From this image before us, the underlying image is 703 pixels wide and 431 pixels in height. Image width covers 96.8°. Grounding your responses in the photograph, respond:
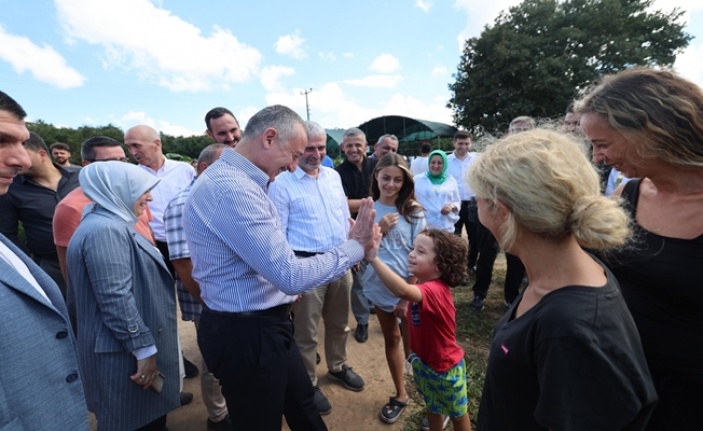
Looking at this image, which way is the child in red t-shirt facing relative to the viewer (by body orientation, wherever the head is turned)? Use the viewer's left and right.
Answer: facing to the left of the viewer

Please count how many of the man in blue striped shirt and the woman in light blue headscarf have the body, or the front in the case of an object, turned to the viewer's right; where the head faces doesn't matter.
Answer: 2

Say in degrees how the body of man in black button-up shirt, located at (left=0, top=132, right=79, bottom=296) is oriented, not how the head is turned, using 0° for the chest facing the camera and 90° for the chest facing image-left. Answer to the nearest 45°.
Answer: approximately 315°

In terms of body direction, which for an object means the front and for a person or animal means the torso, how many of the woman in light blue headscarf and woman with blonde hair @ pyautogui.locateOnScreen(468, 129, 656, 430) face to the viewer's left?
1

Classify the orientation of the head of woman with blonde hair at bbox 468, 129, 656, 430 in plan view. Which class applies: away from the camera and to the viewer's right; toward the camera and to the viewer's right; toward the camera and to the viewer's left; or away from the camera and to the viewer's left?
away from the camera and to the viewer's left

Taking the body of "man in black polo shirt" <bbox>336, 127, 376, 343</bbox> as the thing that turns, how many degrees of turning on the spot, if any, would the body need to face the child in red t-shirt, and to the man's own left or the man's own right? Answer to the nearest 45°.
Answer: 0° — they already face them

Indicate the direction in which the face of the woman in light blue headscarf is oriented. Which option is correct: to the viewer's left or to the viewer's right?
to the viewer's right

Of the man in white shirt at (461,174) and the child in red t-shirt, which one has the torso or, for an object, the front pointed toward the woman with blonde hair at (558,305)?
the man in white shirt

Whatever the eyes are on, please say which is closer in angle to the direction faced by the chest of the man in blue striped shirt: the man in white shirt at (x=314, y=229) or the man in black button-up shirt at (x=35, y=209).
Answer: the man in white shirt

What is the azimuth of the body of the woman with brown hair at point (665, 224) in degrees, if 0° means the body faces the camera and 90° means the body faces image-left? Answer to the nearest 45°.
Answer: approximately 45°

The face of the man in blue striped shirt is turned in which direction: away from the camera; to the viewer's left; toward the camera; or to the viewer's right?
to the viewer's right

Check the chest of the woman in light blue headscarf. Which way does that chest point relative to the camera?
to the viewer's right
